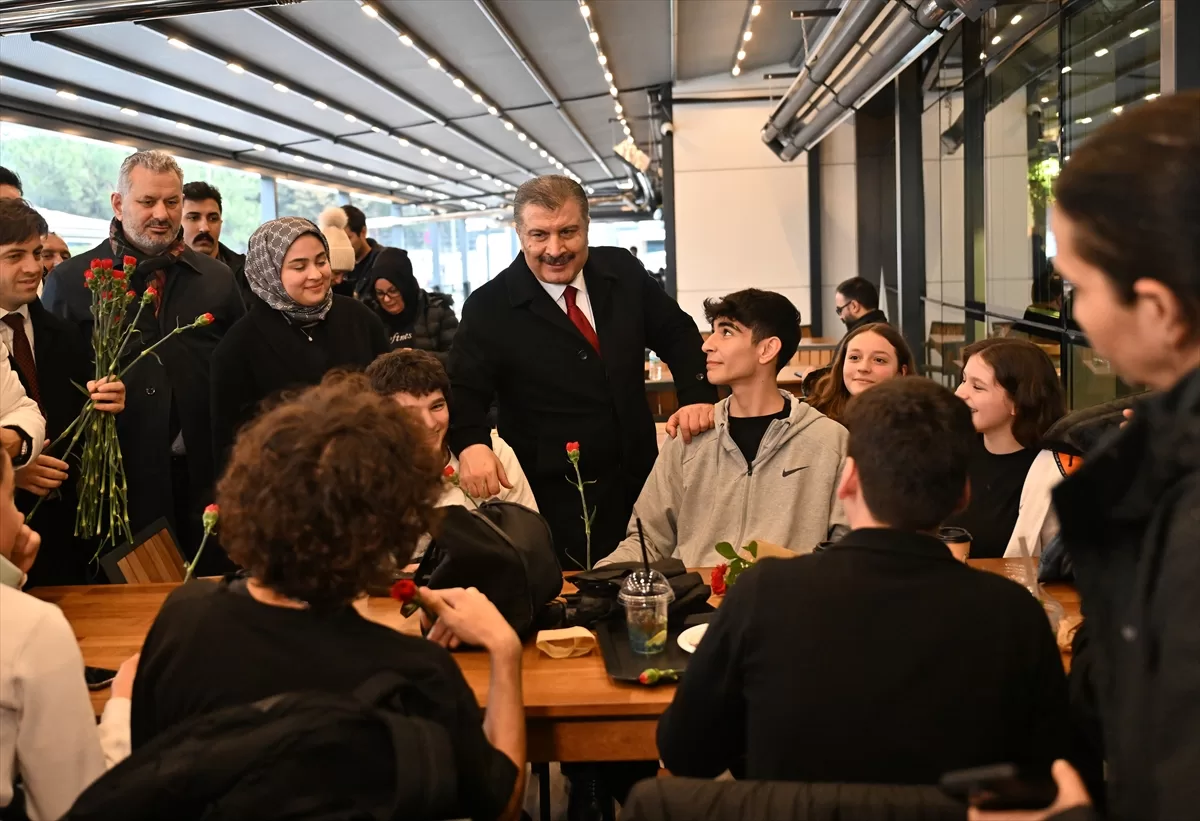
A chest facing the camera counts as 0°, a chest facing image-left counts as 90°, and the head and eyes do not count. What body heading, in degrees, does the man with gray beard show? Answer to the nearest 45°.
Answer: approximately 0°

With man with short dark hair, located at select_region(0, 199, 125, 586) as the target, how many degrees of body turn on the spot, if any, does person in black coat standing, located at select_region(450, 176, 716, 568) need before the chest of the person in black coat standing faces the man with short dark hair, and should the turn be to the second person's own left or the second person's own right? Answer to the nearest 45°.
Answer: approximately 90° to the second person's own right

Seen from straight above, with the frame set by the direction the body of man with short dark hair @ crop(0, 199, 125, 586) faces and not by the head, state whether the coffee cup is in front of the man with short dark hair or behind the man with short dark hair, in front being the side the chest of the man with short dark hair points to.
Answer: in front

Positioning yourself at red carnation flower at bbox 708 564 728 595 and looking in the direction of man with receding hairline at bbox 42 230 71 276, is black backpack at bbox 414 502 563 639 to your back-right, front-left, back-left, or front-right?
front-left

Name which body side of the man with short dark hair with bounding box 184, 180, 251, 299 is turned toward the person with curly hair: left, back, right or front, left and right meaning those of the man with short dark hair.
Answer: front

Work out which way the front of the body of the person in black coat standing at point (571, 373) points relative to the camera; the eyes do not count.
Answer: toward the camera

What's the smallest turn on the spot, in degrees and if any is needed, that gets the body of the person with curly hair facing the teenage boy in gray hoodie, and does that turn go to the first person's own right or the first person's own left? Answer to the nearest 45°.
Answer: approximately 45° to the first person's own right

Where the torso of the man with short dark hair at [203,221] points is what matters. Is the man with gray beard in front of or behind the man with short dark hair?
in front

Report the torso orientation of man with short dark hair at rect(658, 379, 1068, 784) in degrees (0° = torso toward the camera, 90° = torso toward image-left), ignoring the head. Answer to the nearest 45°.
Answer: approximately 180°

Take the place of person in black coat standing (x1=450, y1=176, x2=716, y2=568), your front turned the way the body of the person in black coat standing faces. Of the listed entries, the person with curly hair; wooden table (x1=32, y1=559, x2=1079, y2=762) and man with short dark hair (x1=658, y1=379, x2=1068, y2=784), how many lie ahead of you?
3

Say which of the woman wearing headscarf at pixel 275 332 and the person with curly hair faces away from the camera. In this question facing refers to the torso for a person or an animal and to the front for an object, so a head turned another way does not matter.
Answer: the person with curly hair

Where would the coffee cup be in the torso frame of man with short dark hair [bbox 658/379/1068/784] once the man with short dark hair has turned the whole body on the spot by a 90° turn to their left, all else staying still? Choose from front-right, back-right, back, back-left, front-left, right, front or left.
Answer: right

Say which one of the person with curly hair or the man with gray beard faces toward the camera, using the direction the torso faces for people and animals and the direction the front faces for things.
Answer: the man with gray beard

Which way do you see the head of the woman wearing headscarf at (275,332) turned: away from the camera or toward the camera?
toward the camera

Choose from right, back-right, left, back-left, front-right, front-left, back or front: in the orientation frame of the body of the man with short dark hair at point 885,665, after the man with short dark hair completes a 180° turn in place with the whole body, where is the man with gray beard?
back-right

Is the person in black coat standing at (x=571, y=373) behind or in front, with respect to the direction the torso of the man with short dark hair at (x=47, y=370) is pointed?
in front

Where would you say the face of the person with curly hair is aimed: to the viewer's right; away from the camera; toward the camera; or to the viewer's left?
away from the camera

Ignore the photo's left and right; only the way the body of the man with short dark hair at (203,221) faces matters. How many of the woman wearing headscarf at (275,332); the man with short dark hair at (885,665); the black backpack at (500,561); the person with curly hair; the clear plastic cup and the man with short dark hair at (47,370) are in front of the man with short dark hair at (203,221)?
6
